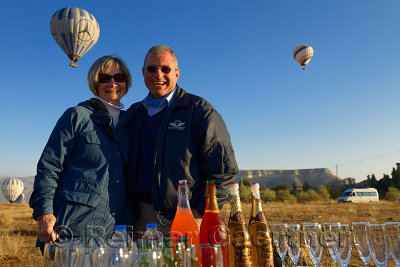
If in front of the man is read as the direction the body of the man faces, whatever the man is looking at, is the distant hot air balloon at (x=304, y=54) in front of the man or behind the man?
behind

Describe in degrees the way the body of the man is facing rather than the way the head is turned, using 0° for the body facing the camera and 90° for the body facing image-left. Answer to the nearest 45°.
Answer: approximately 45°

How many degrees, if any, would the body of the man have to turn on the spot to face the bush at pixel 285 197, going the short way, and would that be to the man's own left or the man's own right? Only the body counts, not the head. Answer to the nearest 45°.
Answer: approximately 135° to the man's own right

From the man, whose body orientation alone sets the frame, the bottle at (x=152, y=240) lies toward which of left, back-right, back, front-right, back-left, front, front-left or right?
front-left

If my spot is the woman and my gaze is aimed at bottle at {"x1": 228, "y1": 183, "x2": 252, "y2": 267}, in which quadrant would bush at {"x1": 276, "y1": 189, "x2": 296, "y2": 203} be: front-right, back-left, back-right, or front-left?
back-left

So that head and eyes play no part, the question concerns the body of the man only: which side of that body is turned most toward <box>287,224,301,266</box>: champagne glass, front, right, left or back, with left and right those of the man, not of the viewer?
left

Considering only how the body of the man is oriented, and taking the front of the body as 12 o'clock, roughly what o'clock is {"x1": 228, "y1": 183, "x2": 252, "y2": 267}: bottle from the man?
The bottle is roughly at 10 o'clock from the man.

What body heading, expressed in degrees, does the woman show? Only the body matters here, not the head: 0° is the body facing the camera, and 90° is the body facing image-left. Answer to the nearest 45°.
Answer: approximately 315°

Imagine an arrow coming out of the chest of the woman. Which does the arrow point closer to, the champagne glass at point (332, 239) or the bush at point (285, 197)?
the champagne glass
